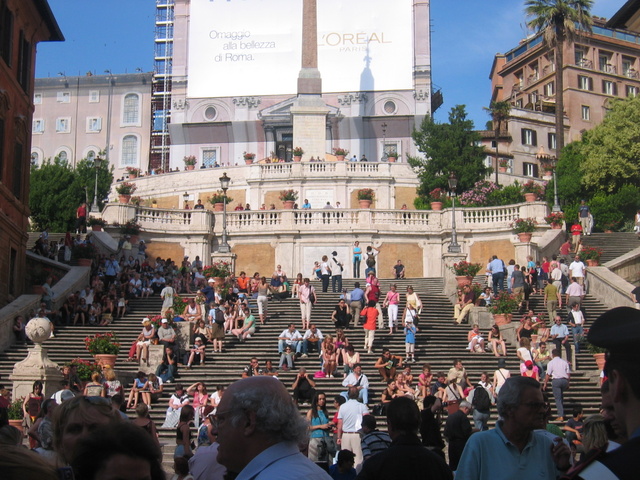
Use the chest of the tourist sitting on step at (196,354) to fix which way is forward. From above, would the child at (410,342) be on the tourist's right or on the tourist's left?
on the tourist's left

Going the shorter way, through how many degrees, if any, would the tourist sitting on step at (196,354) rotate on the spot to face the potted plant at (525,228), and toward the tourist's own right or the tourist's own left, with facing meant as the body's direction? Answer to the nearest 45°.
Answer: approximately 180°

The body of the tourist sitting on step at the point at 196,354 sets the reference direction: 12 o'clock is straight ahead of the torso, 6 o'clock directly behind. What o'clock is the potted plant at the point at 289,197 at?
The potted plant is roughly at 5 o'clock from the tourist sitting on step.

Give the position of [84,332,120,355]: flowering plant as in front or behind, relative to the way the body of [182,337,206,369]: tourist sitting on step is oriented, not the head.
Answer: in front
